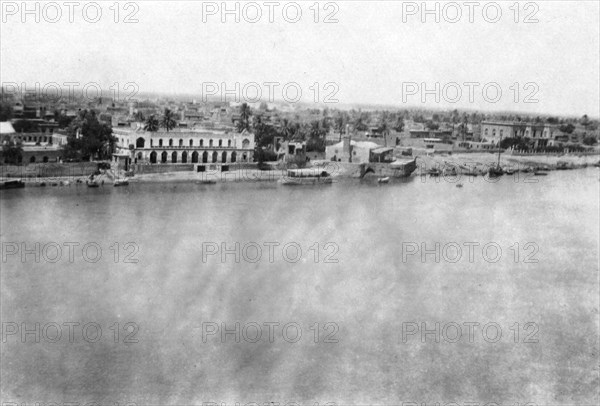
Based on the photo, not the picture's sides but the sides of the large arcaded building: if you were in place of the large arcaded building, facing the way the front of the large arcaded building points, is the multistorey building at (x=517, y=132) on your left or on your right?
on your left

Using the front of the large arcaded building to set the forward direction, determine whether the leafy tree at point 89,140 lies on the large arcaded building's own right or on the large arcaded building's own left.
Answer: on the large arcaded building's own right

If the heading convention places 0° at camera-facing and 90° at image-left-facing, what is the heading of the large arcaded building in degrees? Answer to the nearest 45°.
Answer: approximately 0°

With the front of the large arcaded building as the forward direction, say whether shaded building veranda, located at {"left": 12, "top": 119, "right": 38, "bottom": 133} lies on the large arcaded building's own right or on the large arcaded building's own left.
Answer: on the large arcaded building's own right

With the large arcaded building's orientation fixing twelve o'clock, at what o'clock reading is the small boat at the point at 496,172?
The small boat is roughly at 10 o'clock from the large arcaded building.

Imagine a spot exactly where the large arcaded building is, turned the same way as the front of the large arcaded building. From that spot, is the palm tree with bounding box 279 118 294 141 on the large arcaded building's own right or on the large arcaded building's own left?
on the large arcaded building's own left

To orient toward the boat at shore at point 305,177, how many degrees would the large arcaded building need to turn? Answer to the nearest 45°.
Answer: approximately 45° to its left
